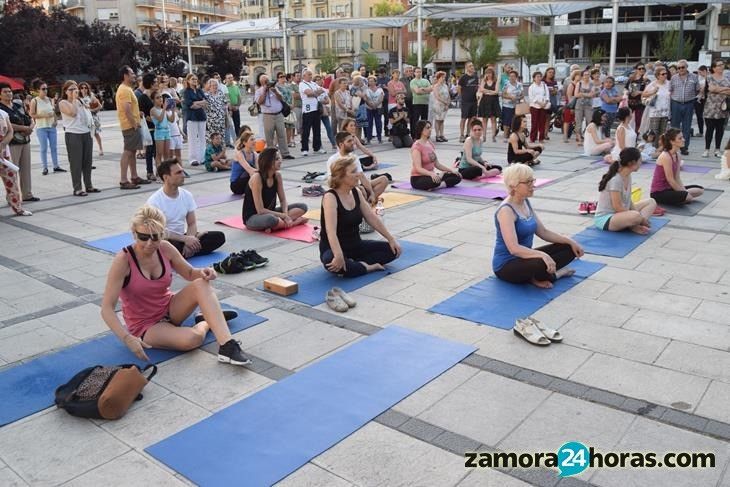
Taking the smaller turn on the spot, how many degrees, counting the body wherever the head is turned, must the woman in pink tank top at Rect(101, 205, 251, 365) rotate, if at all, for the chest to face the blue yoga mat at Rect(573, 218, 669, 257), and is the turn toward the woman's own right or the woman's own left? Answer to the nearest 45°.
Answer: approximately 45° to the woman's own left

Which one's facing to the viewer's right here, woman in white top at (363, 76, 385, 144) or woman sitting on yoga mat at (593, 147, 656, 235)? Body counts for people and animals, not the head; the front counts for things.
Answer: the woman sitting on yoga mat

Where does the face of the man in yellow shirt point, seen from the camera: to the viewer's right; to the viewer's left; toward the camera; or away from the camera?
to the viewer's right

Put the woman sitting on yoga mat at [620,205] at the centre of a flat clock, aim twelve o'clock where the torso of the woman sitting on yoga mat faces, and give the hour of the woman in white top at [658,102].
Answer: The woman in white top is roughly at 9 o'clock from the woman sitting on yoga mat.

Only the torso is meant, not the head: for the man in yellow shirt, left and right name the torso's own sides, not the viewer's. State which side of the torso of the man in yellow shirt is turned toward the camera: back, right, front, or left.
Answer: right

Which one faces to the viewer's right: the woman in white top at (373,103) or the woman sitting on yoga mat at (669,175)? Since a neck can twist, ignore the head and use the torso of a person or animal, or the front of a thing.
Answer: the woman sitting on yoga mat

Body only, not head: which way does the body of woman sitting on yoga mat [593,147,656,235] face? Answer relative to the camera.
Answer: to the viewer's right
